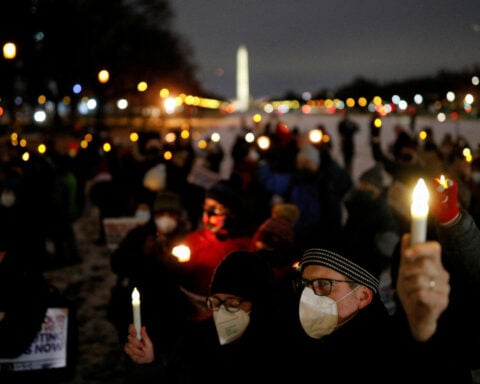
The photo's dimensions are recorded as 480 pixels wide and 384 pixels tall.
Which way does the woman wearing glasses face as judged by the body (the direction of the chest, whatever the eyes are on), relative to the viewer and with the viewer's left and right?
facing the viewer and to the left of the viewer
